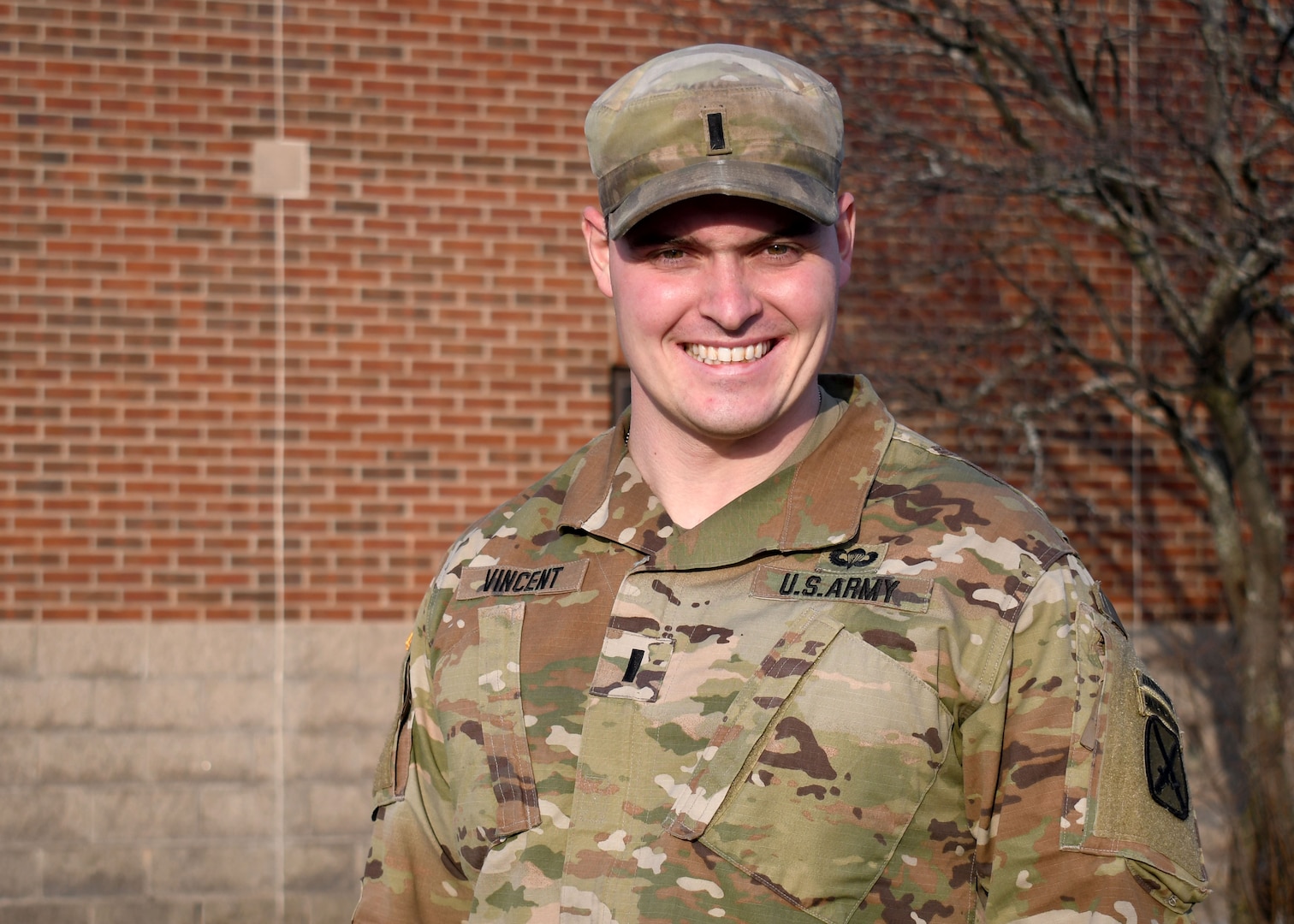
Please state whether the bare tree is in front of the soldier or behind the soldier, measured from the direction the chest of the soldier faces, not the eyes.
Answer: behind

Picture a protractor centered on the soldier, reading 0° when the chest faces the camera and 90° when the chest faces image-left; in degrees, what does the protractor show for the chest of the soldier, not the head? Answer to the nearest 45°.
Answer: approximately 45°
